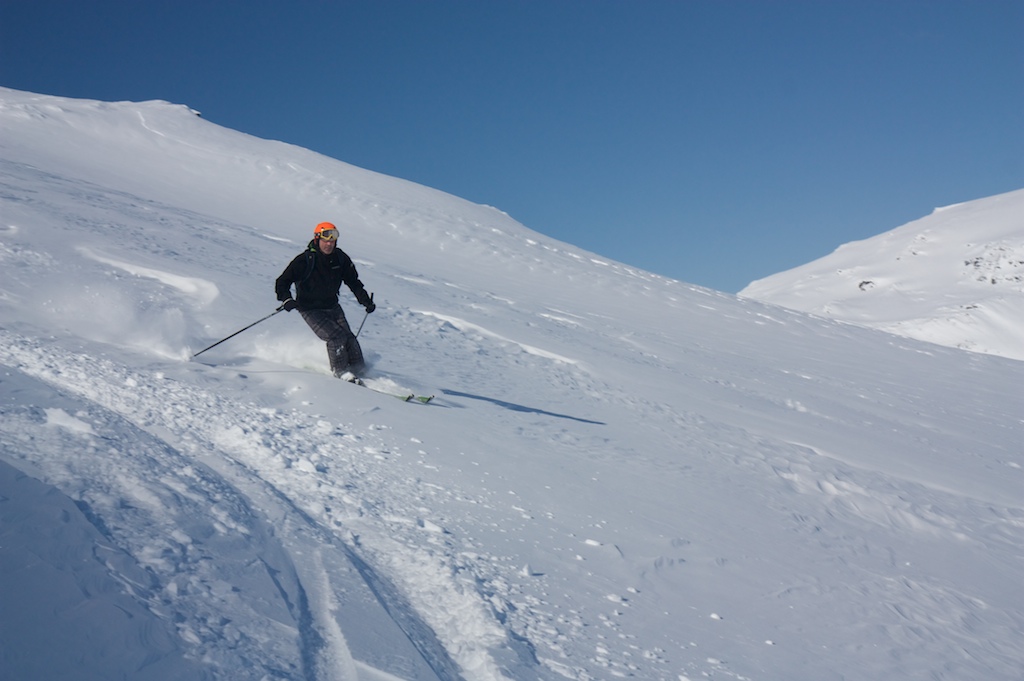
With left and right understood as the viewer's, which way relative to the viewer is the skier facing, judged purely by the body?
facing the viewer and to the right of the viewer
